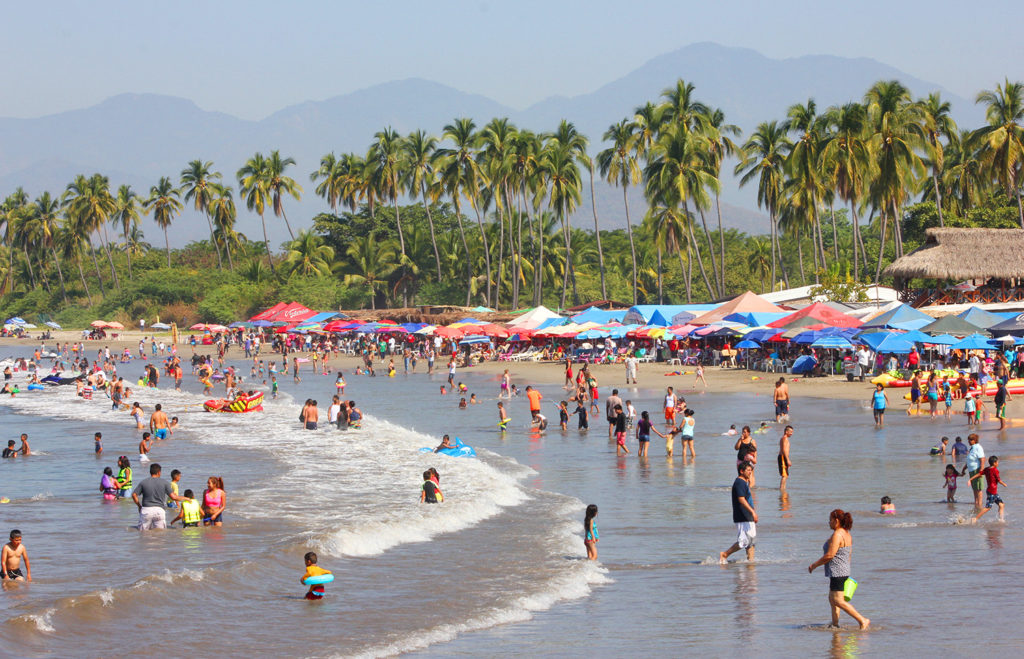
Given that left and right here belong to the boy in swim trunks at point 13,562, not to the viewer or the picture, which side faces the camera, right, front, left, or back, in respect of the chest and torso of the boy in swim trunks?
front

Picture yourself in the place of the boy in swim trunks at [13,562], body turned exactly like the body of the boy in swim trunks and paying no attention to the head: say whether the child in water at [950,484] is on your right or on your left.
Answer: on your left

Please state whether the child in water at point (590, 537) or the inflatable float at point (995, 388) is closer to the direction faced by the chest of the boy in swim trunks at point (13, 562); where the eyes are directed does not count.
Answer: the child in water

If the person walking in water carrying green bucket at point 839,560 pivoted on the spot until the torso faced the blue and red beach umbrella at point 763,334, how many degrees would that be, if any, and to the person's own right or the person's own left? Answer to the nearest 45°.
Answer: approximately 90° to the person's own right

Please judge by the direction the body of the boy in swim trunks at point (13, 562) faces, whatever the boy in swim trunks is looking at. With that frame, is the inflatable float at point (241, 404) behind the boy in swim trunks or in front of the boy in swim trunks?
behind

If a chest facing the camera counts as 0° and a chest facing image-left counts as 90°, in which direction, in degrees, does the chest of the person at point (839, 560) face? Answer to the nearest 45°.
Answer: approximately 90°
